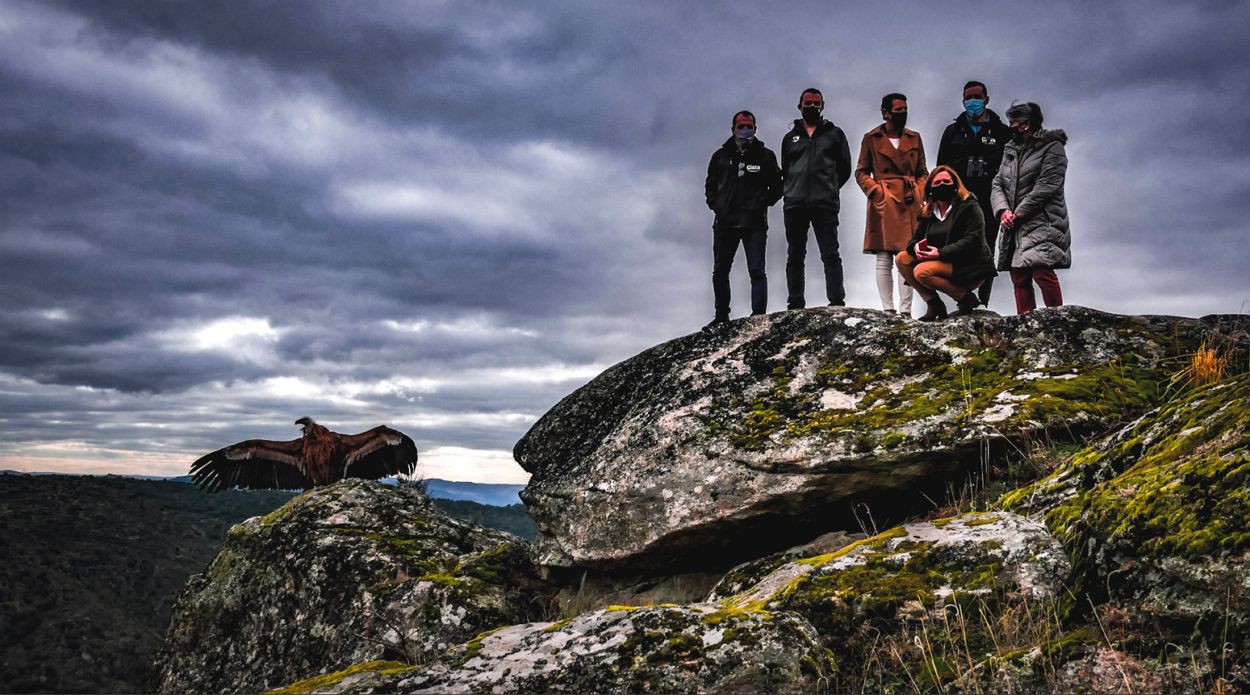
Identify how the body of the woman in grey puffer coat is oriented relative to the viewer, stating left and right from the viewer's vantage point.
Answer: facing the viewer and to the left of the viewer

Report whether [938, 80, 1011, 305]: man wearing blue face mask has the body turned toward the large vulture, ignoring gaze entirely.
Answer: no

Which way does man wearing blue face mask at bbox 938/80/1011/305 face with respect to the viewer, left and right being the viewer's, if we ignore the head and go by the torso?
facing the viewer

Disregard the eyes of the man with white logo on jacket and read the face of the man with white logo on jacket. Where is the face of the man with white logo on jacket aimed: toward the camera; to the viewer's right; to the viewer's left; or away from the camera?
toward the camera

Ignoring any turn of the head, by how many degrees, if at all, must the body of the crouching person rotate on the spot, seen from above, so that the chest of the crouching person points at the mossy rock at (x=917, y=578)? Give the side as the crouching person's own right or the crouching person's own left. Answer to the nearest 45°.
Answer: approximately 45° to the crouching person's own left

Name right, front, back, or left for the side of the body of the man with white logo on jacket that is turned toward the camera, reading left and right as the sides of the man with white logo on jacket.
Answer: front

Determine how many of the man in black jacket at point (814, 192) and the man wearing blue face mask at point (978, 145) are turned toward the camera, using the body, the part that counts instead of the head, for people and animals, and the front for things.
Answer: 2

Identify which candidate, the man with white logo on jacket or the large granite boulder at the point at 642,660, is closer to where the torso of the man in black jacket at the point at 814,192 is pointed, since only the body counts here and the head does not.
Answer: the large granite boulder

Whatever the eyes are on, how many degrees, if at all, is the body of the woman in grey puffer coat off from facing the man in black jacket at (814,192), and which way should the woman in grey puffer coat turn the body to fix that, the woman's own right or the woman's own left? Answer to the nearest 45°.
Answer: approximately 45° to the woman's own right

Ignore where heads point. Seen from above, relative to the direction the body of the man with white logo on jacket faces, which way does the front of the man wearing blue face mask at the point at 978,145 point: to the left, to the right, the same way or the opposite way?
the same way

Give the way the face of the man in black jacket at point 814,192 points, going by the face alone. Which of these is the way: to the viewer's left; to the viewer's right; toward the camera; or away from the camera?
toward the camera

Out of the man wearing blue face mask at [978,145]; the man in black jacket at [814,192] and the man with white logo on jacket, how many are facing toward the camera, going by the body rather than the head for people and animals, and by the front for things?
3

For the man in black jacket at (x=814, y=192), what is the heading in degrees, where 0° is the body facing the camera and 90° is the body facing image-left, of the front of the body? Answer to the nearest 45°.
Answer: approximately 0°

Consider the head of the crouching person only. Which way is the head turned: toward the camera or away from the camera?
toward the camera

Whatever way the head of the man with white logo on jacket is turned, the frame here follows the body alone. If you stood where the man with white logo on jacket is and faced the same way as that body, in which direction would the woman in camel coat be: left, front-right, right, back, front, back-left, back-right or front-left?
left

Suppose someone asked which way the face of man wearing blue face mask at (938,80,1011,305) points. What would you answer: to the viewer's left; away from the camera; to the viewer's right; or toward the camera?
toward the camera

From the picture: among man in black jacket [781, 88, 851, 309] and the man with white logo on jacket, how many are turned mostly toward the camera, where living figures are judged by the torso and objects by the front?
2
